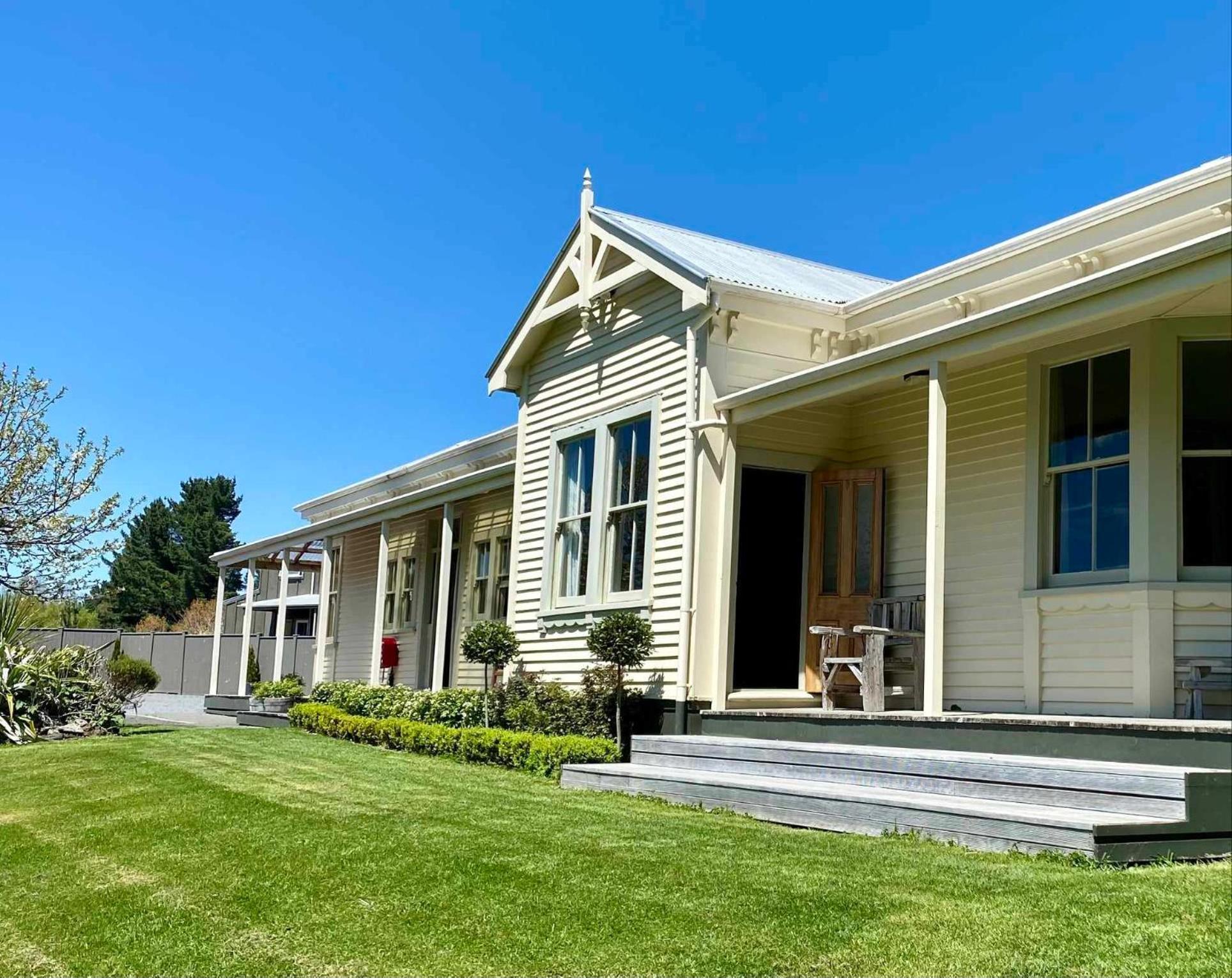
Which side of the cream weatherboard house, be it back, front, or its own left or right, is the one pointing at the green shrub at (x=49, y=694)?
right

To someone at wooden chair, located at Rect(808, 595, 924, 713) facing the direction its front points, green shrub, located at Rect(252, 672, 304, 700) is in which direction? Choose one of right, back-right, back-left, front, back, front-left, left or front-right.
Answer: right

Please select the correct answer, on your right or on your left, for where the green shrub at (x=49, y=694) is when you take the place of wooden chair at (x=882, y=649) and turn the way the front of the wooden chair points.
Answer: on your right

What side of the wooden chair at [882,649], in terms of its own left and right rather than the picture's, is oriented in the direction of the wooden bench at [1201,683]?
left

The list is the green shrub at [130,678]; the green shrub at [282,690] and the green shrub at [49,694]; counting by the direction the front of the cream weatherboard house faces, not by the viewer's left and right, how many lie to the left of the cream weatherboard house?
0

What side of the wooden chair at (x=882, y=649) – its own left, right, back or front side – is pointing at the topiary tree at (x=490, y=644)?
right

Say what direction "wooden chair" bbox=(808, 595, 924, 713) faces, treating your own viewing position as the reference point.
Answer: facing the viewer and to the left of the viewer

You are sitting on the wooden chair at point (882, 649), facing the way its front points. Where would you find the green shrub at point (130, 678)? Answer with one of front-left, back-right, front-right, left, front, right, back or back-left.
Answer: right
